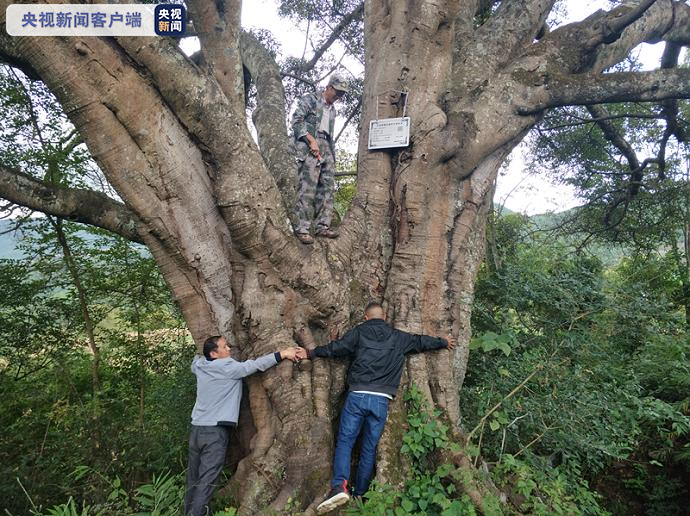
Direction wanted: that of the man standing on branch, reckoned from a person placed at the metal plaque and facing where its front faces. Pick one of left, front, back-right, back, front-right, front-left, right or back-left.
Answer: right

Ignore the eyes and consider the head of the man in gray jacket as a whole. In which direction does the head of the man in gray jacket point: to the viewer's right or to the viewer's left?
to the viewer's right

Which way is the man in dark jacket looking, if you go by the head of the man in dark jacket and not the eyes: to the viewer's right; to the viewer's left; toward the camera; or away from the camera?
away from the camera

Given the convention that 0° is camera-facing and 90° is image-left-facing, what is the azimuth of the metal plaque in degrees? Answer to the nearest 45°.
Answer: approximately 0°

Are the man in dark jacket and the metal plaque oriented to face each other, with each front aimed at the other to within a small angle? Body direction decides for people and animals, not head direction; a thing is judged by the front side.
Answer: yes

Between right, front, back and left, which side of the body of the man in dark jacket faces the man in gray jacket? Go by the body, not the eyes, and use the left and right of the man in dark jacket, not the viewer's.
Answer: left

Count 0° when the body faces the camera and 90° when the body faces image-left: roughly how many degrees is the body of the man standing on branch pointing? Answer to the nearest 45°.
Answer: approximately 315°

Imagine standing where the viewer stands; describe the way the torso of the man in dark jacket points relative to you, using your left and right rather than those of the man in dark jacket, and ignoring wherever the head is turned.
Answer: facing away from the viewer

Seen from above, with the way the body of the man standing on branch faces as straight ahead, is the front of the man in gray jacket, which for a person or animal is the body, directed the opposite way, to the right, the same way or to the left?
to the left

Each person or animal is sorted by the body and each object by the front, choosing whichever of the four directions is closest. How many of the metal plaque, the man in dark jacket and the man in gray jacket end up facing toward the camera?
1

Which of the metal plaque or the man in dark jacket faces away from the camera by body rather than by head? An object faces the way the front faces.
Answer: the man in dark jacket
